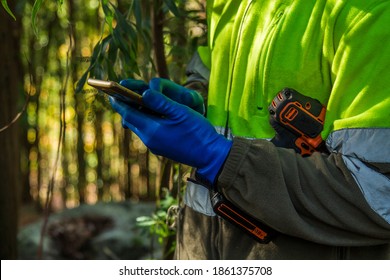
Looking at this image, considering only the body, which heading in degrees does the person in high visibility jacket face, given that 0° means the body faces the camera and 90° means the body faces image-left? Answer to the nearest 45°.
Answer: approximately 45°

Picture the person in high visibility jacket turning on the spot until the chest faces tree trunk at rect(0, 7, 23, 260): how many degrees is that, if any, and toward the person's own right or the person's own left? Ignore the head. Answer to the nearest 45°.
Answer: approximately 90° to the person's own right

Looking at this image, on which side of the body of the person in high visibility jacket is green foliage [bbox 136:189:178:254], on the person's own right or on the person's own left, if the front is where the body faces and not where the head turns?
on the person's own right
